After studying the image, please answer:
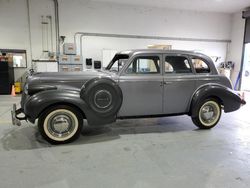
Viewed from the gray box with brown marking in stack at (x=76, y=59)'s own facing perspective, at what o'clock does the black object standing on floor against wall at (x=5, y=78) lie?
The black object standing on floor against wall is roughly at 3 o'clock from the gray box with brown marking in stack.

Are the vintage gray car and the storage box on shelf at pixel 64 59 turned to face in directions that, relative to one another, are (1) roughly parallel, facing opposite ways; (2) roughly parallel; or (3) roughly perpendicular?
roughly perpendicular

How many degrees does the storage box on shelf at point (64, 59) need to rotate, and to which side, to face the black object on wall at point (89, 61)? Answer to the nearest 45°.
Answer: approximately 135° to its left

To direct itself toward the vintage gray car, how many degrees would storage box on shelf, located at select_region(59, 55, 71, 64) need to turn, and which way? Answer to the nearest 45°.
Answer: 0° — it already faces it

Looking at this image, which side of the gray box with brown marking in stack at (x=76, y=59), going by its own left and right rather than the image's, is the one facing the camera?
front

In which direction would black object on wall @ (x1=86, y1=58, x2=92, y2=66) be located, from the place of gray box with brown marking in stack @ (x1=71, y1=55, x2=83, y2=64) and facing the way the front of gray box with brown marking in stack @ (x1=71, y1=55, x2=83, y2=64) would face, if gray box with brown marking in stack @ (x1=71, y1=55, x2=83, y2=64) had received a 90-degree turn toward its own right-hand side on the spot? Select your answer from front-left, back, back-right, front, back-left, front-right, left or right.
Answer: back-right

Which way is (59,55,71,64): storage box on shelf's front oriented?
toward the camera

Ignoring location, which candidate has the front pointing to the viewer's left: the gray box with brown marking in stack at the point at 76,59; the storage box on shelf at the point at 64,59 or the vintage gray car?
the vintage gray car

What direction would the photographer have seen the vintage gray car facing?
facing to the left of the viewer

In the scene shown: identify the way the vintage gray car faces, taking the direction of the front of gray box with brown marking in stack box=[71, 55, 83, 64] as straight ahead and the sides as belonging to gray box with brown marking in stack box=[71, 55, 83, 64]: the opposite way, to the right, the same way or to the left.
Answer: to the right

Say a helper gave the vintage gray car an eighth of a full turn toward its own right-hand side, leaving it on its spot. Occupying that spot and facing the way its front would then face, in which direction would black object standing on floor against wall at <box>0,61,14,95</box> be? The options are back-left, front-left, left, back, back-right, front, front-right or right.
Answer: front

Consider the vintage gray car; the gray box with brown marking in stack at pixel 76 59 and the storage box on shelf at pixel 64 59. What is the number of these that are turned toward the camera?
2
